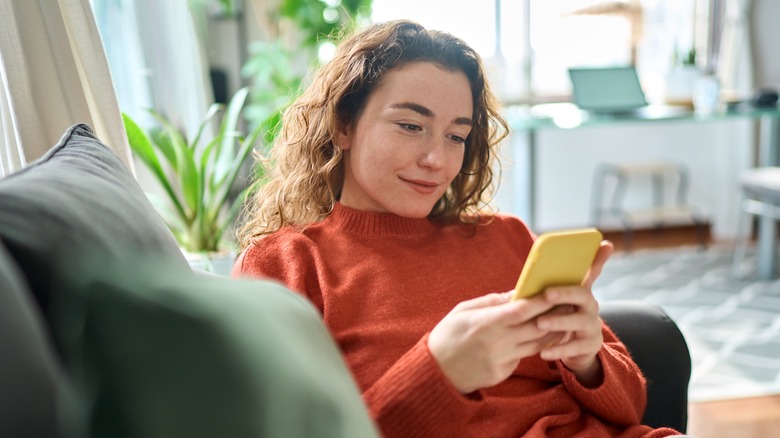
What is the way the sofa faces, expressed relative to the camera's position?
facing the viewer and to the right of the viewer

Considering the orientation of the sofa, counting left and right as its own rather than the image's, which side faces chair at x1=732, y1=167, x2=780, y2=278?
left

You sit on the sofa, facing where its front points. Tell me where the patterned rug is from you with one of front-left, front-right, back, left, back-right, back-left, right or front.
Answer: left

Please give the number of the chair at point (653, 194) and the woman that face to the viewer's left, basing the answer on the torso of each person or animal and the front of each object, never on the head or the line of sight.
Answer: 0

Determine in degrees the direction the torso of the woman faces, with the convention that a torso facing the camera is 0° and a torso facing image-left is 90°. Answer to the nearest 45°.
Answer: approximately 315°

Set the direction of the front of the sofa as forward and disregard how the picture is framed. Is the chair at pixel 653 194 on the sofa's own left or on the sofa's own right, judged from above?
on the sofa's own left

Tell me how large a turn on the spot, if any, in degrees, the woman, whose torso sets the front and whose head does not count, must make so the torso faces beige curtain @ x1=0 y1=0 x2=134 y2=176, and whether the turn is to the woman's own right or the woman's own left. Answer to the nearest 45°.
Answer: approximately 135° to the woman's own right

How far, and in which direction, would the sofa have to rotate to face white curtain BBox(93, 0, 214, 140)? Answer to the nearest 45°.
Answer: approximately 135° to its left

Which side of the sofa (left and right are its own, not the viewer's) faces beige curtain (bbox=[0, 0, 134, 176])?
back

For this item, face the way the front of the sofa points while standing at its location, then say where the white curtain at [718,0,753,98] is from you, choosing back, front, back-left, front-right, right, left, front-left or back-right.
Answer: left

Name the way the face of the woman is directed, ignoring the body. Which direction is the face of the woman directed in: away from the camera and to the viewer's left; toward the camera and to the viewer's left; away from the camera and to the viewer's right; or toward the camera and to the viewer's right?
toward the camera and to the viewer's right
